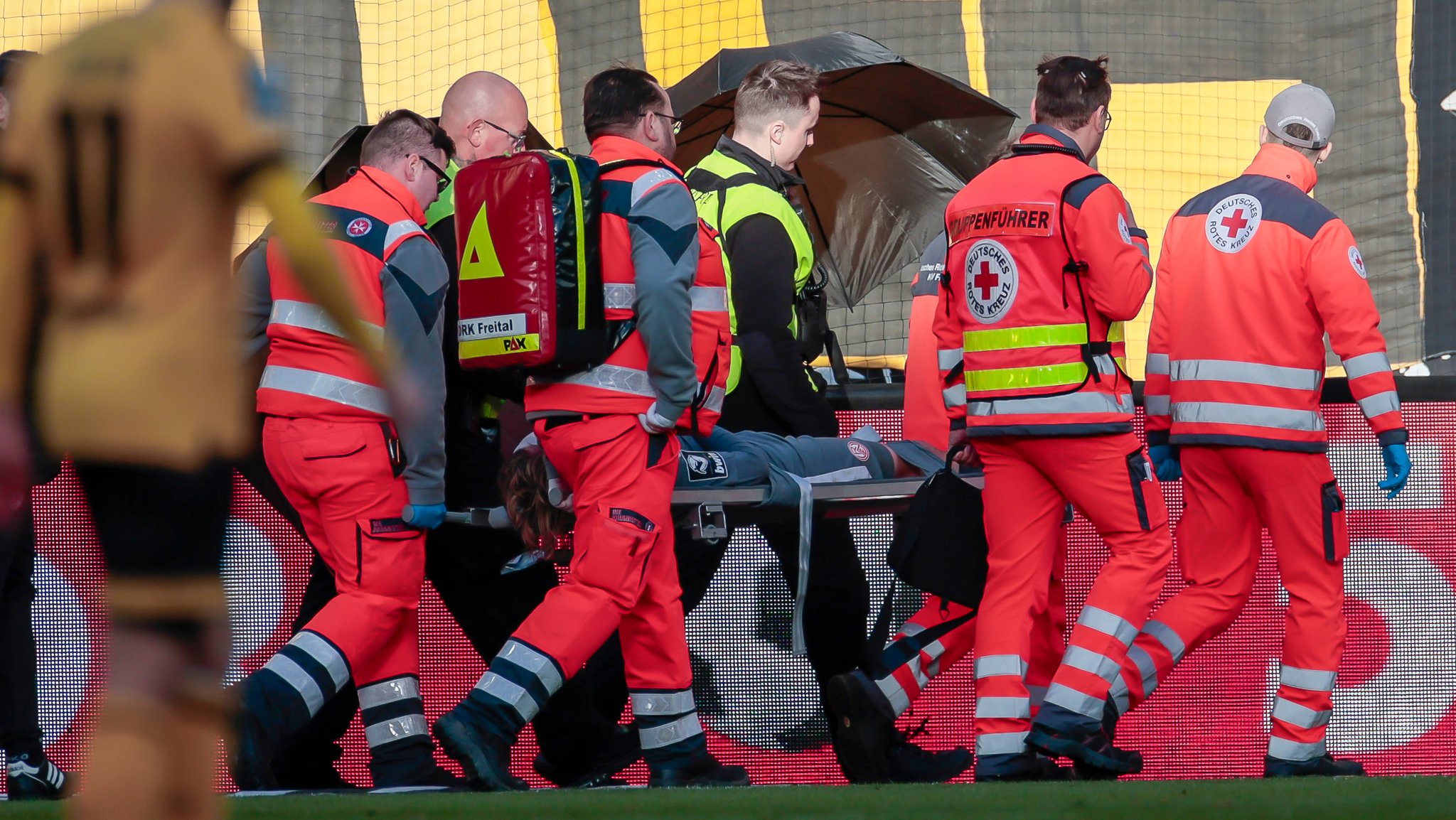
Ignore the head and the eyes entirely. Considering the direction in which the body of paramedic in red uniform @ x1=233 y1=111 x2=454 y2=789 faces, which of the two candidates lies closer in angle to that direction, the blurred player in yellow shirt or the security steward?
the security steward

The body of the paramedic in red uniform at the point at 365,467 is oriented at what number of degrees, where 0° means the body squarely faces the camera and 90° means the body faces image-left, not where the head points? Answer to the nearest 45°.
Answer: approximately 225°

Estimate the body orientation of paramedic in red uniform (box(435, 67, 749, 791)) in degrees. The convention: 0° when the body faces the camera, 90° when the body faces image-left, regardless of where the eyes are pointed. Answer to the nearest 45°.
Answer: approximately 270°

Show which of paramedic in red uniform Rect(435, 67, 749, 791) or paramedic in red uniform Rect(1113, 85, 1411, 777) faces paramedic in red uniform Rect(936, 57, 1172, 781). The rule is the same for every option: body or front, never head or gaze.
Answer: paramedic in red uniform Rect(435, 67, 749, 791)

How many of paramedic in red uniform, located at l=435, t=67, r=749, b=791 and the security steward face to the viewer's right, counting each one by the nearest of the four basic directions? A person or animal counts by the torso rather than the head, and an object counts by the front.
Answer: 2

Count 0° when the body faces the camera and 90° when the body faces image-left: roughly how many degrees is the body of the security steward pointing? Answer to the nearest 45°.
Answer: approximately 270°

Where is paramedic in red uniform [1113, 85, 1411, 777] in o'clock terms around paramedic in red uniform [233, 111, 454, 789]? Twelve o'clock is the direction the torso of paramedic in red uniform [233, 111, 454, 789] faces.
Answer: paramedic in red uniform [1113, 85, 1411, 777] is roughly at 2 o'clock from paramedic in red uniform [233, 111, 454, 789].

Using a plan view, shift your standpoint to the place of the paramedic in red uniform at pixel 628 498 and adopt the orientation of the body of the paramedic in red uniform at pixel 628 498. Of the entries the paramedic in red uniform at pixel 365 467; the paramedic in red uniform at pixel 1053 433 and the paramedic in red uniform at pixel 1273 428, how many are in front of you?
2

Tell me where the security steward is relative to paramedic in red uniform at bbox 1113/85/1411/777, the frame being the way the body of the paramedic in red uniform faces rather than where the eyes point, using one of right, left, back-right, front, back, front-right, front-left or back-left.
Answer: back-left

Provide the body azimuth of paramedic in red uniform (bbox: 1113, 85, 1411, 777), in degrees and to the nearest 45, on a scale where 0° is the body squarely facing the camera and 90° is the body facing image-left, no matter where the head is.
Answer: approximately 225°

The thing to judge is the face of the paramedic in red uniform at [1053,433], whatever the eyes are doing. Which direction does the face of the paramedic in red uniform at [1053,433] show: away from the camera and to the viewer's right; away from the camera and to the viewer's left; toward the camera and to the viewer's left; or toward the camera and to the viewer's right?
away from the camera and to the viewer's right

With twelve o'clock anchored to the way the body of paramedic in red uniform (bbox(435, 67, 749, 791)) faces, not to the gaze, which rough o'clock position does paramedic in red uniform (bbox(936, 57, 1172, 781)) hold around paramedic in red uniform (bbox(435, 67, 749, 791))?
paramedic in red uniform (bbox(936, 57, 1172, 781)) is roughly at 12 o'clock from paramedic in red uniform (bbox(435, 67, 749, 791)).
